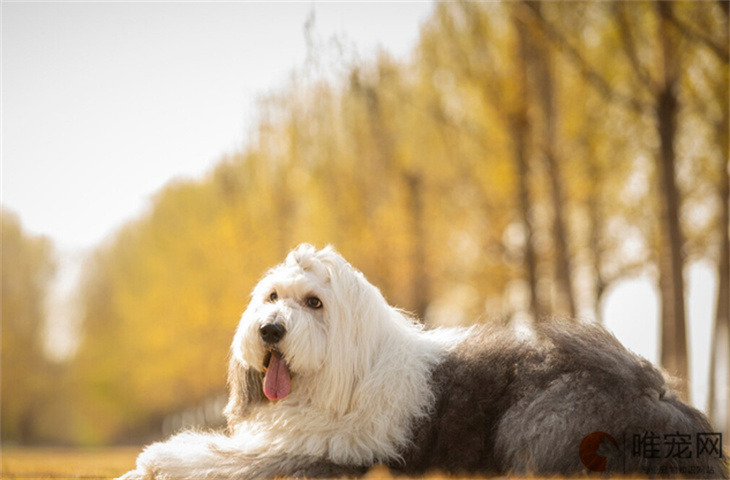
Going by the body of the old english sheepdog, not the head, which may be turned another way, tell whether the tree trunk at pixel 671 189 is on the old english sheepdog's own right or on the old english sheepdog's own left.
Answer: on the old english sheepdog's own right

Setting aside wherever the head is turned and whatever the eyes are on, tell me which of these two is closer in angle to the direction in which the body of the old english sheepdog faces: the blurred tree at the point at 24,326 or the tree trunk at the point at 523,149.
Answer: the blurred tree

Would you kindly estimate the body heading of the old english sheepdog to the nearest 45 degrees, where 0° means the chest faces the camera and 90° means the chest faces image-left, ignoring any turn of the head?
approximately 90°

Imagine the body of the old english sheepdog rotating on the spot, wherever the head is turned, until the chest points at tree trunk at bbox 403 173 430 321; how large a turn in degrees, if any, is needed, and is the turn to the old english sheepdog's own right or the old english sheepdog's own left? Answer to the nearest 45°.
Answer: approximately 90° to the old english sheepdog's own right

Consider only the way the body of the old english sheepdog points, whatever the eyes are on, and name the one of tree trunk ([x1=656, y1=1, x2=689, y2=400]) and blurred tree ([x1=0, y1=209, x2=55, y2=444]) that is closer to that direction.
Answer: the blurred tree

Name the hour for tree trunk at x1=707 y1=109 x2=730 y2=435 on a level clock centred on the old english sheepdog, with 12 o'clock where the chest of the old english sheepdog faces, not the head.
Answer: The tree trunk is roughly at 4 o'clock from the old english sheepdog.

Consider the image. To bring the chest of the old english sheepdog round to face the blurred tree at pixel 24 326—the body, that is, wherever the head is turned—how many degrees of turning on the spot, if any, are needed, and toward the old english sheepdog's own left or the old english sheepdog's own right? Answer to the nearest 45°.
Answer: approximately 45° to the old english sheepdog's own right

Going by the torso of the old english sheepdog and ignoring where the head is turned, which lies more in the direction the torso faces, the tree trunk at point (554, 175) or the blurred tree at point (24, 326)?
the blurred tree

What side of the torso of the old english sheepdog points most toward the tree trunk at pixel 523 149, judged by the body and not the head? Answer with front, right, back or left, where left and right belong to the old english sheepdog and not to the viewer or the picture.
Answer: right
